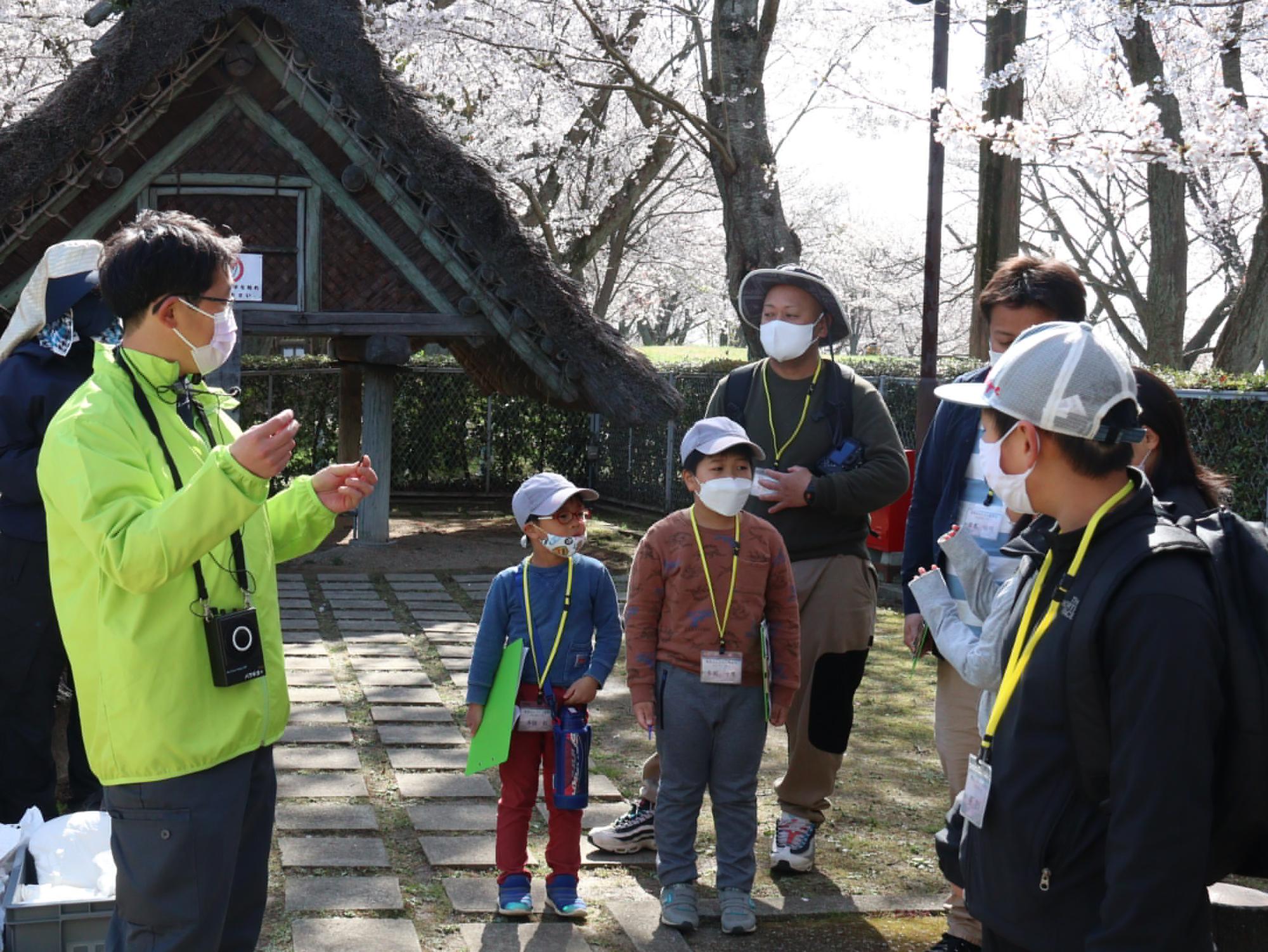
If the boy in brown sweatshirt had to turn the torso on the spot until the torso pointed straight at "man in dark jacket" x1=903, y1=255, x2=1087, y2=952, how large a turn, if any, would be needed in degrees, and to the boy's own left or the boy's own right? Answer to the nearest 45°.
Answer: approximately 90° to the boy's own left

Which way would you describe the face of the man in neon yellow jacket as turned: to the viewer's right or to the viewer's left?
to the viewer's right

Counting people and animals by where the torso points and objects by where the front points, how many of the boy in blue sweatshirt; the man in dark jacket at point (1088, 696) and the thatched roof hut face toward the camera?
2

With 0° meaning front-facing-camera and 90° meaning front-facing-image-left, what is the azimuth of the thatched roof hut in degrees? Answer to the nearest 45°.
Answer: approximately 0°

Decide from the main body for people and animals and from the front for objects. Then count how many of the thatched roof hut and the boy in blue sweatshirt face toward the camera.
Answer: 2

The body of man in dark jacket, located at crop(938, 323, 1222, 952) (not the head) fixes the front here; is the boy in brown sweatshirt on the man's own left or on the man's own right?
on the man's own right

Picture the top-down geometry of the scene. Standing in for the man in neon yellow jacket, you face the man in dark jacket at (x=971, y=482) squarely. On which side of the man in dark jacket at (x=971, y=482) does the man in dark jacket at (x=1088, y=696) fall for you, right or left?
right

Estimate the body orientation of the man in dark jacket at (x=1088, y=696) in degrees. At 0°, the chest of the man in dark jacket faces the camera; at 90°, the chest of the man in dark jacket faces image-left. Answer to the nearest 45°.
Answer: approximately 90°

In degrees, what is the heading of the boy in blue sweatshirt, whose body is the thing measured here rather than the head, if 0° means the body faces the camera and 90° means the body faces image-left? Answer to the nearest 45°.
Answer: approximately 0°
